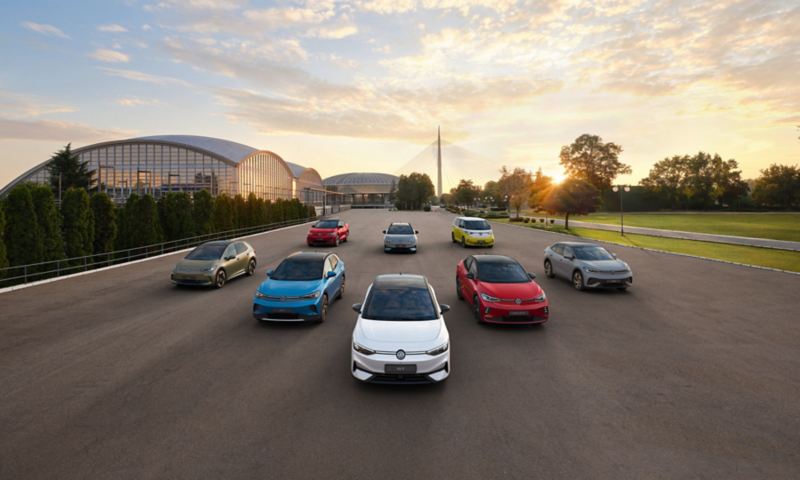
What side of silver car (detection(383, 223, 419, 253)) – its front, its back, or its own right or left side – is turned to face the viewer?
front

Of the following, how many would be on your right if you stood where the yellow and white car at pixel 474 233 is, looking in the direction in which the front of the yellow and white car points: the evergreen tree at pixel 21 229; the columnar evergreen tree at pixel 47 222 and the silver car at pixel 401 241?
3

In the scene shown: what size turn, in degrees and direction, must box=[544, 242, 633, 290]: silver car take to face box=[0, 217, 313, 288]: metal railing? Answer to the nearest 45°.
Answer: approximately 135° to its right

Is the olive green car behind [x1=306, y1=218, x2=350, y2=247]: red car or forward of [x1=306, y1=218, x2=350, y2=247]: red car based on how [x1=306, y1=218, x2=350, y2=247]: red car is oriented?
forward

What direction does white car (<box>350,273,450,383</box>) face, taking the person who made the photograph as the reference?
facing the viewer

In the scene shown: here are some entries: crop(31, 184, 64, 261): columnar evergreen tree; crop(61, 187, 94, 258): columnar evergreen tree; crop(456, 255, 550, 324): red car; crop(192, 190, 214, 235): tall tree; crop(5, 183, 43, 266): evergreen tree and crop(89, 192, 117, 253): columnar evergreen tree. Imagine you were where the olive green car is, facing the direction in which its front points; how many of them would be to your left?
1

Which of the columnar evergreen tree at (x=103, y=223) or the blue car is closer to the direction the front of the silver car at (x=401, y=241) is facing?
the blue car

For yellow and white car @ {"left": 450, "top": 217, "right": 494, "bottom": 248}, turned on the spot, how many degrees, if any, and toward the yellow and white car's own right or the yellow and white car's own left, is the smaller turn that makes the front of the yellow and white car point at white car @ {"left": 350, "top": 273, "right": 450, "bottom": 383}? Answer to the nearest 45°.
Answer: approximately 45° to the yellow and white car's own right

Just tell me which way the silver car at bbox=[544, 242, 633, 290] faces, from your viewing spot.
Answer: facing the viewer and to the right of the viewer

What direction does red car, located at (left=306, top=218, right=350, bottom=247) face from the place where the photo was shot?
facing the viewer and to the left of the viewer

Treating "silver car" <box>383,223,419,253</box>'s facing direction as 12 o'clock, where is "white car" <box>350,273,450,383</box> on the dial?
The white car is roughly at 12 o'clock from the silver car.

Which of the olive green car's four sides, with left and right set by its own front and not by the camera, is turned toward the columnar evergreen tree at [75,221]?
right

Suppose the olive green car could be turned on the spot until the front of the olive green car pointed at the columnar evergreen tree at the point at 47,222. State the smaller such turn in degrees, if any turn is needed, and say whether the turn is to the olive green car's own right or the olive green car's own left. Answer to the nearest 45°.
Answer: approximately 90° to the olive green car's own right
